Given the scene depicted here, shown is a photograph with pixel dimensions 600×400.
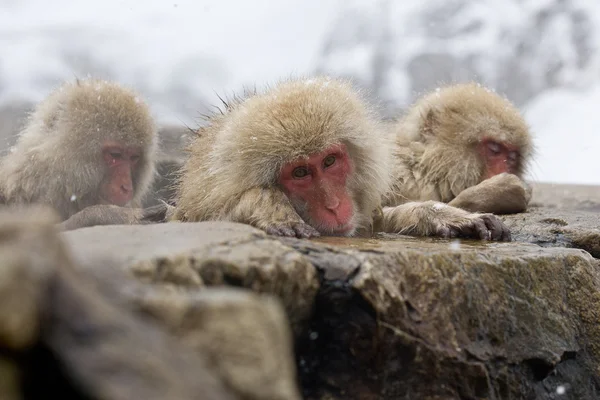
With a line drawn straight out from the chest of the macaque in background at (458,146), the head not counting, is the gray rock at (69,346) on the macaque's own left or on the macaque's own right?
on the macaque's own right

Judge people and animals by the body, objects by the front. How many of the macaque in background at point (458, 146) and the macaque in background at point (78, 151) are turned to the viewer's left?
0

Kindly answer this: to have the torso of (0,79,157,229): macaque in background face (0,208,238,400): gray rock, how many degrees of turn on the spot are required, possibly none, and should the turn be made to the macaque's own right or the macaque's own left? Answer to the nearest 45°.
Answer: approximately 45° to the macaque's own right

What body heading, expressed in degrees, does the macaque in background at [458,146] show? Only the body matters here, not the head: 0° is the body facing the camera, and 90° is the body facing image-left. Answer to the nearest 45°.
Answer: approximately 315°

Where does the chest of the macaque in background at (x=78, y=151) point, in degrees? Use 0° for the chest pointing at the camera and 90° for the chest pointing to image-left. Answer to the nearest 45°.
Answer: approximately 315°
